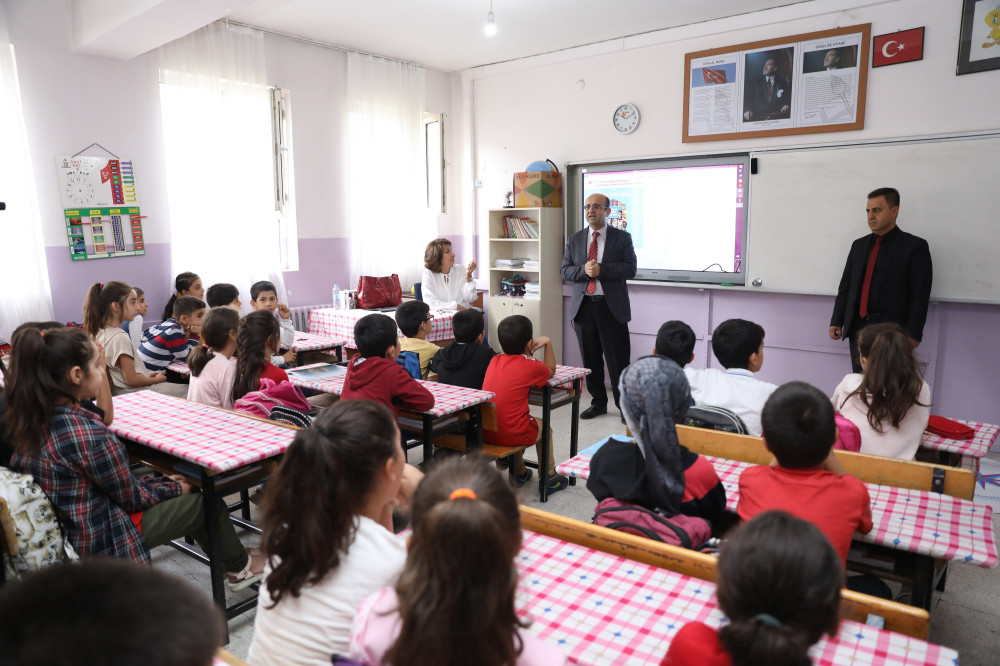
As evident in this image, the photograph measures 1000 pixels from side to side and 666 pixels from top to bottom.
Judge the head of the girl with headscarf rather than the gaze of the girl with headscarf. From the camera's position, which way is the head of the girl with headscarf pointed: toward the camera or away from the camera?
away from the camera

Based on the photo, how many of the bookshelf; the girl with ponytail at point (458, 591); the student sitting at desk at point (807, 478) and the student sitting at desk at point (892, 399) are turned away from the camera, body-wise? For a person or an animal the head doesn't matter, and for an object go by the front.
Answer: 3

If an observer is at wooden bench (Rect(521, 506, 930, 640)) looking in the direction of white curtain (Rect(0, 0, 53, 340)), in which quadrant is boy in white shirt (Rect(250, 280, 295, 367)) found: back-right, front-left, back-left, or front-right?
front-right

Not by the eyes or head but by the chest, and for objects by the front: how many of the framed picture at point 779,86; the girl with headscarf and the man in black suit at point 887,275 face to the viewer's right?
0

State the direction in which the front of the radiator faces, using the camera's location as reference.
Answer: facing the viewer and to the right of the viewer

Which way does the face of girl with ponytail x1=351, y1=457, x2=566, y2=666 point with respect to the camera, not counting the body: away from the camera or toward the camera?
away from the camera

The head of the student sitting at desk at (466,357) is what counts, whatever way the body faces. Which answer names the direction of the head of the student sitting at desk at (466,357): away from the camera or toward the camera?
away from the camera

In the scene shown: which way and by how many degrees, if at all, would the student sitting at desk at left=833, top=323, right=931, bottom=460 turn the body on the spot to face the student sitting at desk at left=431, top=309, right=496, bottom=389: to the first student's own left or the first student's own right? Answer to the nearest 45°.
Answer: approximately 90° to the first student's own left

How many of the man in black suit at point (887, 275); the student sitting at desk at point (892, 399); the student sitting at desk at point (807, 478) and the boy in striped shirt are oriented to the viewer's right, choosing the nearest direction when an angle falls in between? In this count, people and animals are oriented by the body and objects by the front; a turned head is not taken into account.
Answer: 1

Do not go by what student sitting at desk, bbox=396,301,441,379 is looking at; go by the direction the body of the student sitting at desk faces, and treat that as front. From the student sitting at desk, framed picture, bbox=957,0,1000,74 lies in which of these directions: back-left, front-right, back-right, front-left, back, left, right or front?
front-right

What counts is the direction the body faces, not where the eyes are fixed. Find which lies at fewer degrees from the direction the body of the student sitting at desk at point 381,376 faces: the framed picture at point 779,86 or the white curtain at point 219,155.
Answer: the framed picture

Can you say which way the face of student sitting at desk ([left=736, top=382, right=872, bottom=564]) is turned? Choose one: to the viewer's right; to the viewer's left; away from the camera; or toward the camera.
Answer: away from the camera

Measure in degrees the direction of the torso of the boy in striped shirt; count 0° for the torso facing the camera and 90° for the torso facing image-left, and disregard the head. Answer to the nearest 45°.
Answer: approximately 270°

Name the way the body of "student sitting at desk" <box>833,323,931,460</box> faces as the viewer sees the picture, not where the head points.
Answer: away from the camera

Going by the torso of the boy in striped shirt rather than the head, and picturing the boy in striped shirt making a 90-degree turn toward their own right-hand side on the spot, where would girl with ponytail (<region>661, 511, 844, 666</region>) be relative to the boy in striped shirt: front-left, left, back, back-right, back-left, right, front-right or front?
front

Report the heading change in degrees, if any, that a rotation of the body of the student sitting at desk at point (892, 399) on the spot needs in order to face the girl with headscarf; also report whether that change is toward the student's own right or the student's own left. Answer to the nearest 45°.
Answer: approximately 135° to the student's own left

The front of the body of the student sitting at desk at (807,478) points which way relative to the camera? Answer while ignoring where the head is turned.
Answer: away from the camera

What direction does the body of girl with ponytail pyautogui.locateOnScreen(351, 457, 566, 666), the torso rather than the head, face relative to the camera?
away from the camera
